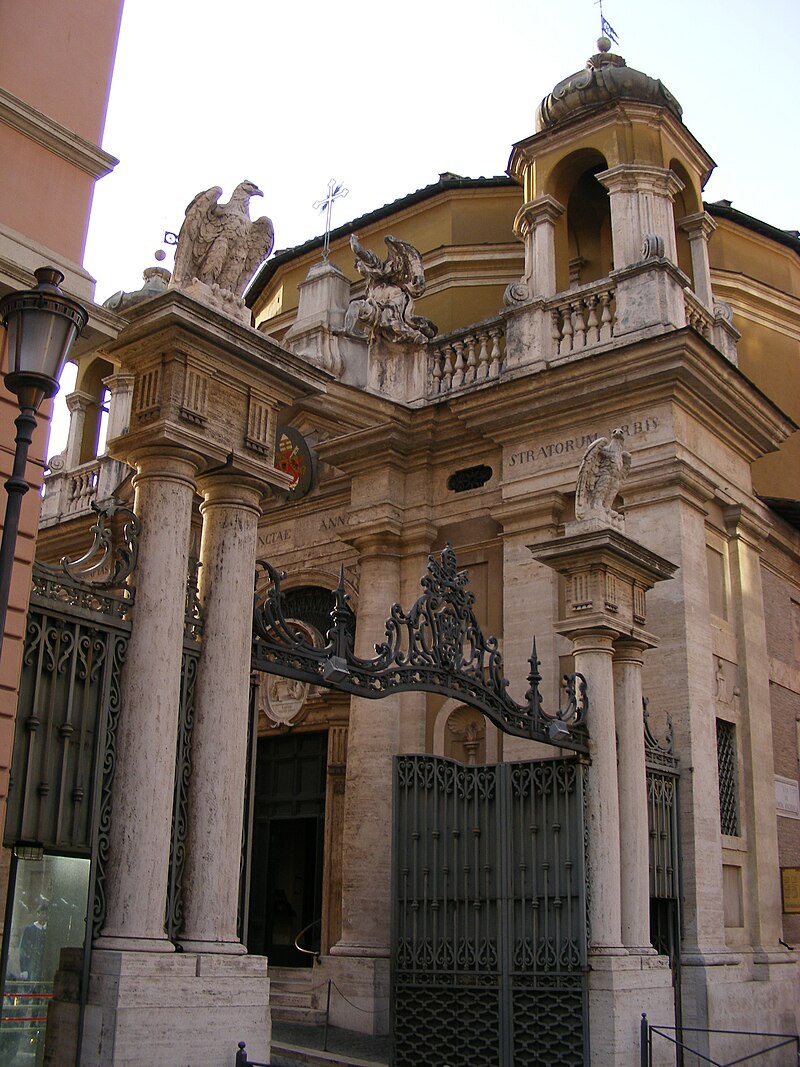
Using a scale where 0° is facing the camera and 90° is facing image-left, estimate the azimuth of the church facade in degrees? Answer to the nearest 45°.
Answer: approximately 45°

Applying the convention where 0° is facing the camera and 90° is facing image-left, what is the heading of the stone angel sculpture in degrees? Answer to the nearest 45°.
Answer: approximately 45°

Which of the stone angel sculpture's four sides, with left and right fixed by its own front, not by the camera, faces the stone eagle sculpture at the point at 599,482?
left

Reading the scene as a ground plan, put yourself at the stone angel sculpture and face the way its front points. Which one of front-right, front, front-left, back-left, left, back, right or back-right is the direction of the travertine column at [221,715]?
front-left
